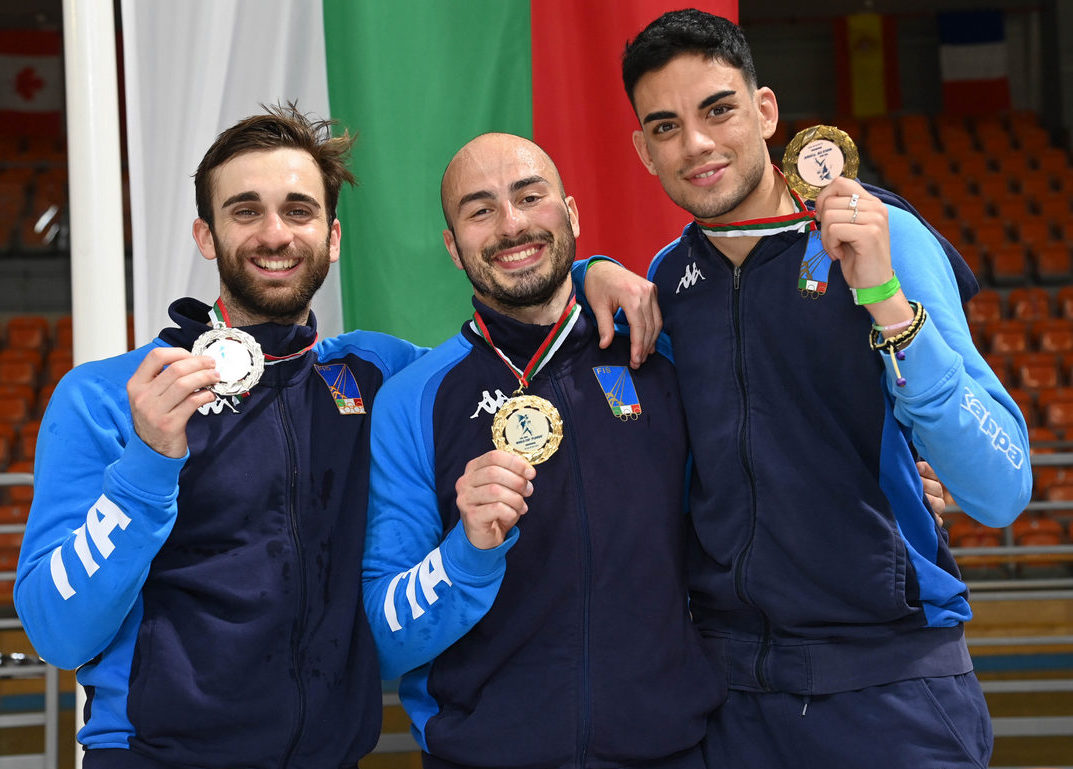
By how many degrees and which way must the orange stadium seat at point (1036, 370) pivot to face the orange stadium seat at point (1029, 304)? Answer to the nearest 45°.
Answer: approximately 180°

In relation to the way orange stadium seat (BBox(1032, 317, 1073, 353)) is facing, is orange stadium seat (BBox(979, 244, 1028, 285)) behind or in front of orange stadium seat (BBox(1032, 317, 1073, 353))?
behind

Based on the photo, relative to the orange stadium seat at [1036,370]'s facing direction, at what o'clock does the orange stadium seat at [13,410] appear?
the orange stadium seat at [13,410] is roughly at 2 o'clock from the orange stadium seat at [1036,370].

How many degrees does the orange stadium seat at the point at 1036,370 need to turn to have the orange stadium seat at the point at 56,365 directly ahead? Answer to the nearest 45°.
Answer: approximately 90° to its right

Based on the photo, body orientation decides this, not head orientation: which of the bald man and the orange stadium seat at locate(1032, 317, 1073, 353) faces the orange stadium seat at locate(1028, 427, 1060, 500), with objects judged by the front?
the orange stadium seat at locate(1032, 317, 1073, 353)

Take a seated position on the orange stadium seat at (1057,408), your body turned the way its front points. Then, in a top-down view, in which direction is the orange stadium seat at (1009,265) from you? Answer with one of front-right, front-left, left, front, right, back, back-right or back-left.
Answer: back

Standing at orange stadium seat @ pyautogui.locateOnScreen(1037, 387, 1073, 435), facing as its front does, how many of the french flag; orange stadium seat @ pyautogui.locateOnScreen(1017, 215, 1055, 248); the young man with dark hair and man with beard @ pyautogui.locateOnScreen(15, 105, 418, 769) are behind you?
2
